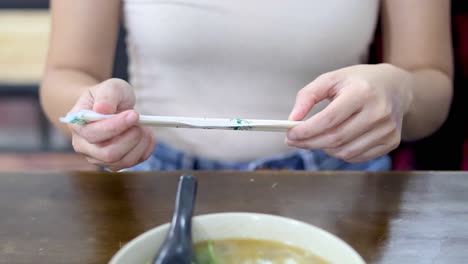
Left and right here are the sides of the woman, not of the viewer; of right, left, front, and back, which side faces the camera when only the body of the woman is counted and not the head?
front

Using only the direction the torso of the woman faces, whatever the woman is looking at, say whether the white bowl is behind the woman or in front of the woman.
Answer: in front

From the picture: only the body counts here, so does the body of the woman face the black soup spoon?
yes
